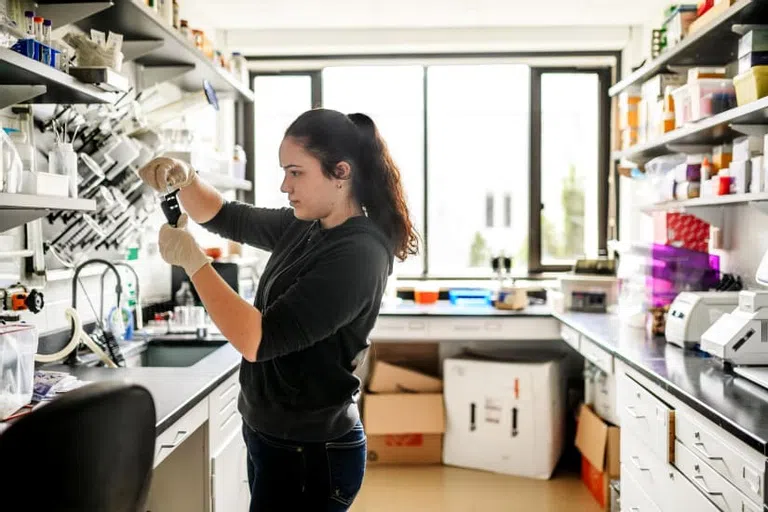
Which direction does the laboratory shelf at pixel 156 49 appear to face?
to the viewer's right

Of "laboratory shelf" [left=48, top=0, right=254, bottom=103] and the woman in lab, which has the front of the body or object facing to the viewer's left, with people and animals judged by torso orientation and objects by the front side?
the woman in lab

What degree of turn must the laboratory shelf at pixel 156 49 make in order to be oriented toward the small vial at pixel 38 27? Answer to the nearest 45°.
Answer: approximately 90° to its right

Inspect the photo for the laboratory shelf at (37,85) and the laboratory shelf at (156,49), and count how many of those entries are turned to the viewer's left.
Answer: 0

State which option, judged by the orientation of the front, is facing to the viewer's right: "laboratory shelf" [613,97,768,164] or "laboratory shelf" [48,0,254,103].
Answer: "laboratory shelf" [48,0,254,103]

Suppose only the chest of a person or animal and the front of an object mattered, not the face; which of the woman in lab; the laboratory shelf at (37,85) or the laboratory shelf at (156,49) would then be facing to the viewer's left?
the woman in lab

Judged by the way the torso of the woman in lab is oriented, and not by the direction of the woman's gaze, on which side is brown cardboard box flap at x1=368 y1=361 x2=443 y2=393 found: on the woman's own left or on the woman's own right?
on the woman's own right

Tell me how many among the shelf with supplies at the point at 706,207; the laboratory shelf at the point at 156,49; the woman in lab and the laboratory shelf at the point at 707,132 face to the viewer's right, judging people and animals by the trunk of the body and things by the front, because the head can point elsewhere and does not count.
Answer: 1

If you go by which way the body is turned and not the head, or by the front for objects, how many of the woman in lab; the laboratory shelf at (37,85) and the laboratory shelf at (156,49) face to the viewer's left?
1

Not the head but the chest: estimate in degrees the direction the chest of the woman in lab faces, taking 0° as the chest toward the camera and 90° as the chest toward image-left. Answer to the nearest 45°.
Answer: approximately 90°

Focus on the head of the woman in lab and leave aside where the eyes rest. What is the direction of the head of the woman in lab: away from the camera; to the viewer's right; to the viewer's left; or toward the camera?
to the viewer's left

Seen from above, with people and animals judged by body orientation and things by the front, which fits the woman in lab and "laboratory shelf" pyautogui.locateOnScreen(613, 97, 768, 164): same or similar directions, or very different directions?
same or similar directions

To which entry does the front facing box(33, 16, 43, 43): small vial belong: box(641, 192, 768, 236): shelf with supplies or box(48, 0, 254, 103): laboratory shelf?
the shelf with supplies

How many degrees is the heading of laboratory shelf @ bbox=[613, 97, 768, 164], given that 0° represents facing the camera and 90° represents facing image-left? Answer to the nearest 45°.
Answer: approximately 45°
